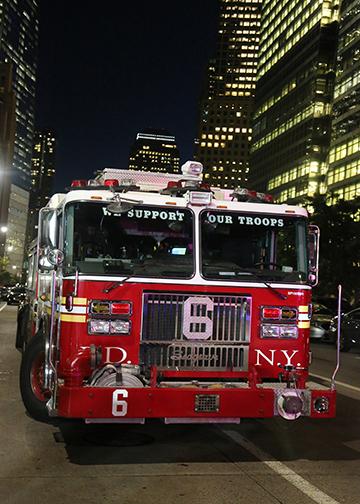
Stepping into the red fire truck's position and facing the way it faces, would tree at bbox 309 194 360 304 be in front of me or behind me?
behind

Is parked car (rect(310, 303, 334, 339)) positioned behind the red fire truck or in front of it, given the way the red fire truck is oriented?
behind

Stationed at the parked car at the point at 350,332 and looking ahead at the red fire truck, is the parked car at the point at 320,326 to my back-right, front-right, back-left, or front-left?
back-right

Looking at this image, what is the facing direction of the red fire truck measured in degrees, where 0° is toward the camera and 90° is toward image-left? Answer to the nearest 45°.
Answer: approximately 0°
